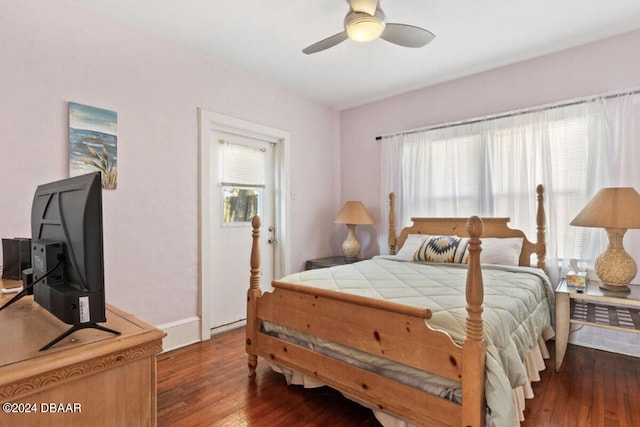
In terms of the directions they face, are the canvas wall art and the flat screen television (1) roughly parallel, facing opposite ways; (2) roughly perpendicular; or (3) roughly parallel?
roughly perpendicular

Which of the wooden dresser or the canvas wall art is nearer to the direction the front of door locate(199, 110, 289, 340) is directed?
the wooden dresser

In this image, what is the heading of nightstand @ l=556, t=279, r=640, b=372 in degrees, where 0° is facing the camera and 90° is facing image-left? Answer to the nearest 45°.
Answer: approximately 45°

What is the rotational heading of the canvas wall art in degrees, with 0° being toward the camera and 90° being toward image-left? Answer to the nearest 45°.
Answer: approximately 315°

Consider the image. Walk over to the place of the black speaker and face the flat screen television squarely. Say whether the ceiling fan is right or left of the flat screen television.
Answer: left

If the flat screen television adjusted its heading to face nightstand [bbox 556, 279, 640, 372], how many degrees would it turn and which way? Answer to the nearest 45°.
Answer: approximately 45° to its right

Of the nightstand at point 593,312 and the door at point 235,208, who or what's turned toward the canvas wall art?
the nightstand

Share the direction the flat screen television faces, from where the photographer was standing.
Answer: facing away from the viewer and to the right of the viewer
